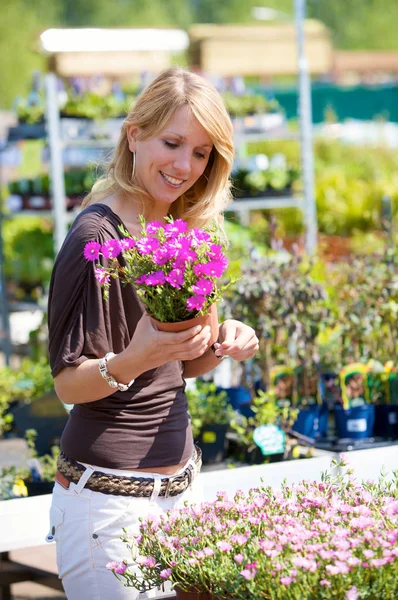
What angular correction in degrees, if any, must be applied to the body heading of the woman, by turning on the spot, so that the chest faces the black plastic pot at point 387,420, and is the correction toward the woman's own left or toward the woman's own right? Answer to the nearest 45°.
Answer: approximately 90° to the woman's own left

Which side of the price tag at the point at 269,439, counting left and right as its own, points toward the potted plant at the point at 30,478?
right

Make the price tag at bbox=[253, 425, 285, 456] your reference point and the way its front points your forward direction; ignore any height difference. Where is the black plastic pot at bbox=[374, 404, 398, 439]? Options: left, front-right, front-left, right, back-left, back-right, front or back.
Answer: back-left

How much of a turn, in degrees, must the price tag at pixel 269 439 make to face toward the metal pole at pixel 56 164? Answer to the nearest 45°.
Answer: approximately 135° to its right

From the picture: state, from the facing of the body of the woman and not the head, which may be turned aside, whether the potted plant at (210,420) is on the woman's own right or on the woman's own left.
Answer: on the woman's own left

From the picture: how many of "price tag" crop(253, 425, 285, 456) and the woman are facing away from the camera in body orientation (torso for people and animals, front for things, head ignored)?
0

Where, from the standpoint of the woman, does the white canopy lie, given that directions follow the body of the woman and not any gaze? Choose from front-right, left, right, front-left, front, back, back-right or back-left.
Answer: back-left

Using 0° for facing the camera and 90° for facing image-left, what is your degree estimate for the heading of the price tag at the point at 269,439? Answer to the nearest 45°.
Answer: approximately 0°

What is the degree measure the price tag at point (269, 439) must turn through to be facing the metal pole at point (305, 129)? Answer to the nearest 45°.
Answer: approximately 180°

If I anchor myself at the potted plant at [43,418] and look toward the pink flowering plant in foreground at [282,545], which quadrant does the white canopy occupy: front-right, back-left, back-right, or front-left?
back-left
